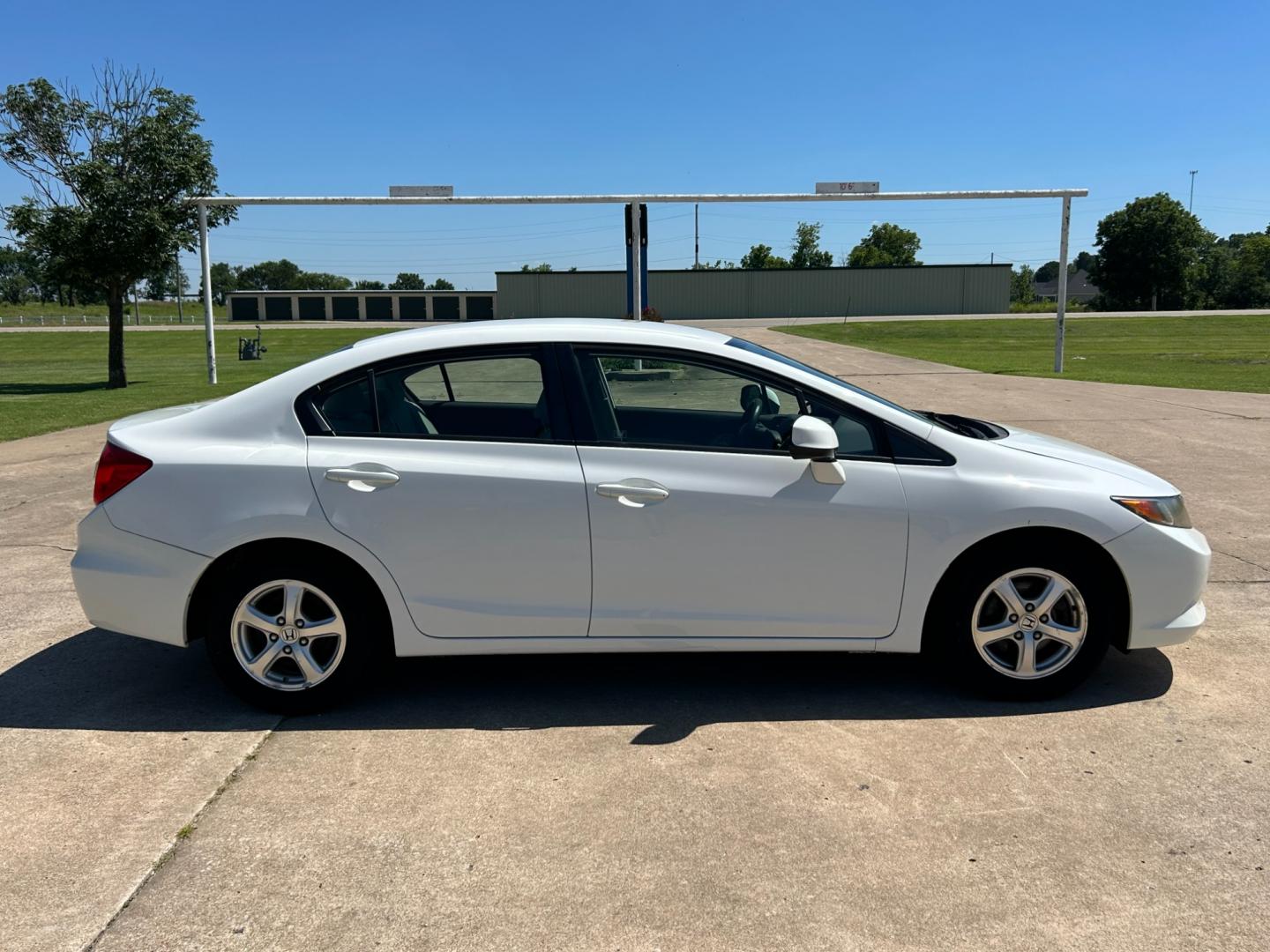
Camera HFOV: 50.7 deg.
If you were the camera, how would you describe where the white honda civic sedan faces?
facing to the right of the viewer
